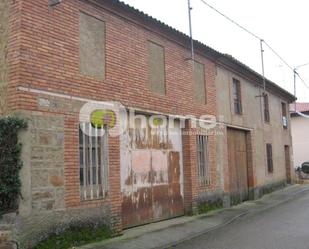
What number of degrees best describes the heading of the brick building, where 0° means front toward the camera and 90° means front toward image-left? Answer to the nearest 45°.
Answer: approximately 315°

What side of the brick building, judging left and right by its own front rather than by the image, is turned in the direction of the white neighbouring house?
left
